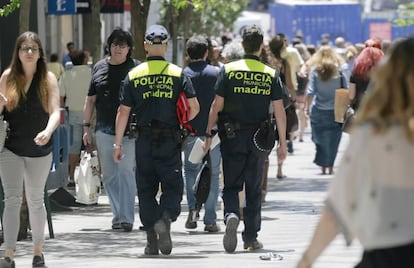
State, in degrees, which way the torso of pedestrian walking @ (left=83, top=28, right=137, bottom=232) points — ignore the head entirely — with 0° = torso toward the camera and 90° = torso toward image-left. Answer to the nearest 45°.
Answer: approximately 0°

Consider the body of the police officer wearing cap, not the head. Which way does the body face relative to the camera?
away from the camera

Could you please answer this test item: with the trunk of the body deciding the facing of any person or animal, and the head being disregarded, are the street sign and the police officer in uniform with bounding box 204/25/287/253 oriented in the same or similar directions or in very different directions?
very different directions

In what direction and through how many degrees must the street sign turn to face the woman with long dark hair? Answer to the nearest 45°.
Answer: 0° — it already faces them

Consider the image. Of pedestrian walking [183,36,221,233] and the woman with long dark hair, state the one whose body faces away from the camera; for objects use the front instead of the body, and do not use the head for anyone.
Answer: the pedestrian walking

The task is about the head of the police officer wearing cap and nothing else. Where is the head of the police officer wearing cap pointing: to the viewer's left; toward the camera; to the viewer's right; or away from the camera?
away from the camera

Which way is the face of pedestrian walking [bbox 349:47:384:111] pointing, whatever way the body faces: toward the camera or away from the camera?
away from the camera

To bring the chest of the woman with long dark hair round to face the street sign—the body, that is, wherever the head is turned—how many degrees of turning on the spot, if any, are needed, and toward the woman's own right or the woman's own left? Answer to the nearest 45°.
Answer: approximately 180°

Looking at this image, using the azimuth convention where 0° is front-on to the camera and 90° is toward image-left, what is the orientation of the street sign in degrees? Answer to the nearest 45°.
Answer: approximately 0°

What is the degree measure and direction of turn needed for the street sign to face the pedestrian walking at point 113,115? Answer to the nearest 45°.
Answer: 0° — it already faces them

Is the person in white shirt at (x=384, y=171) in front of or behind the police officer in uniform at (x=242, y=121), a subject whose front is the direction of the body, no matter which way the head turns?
behind
